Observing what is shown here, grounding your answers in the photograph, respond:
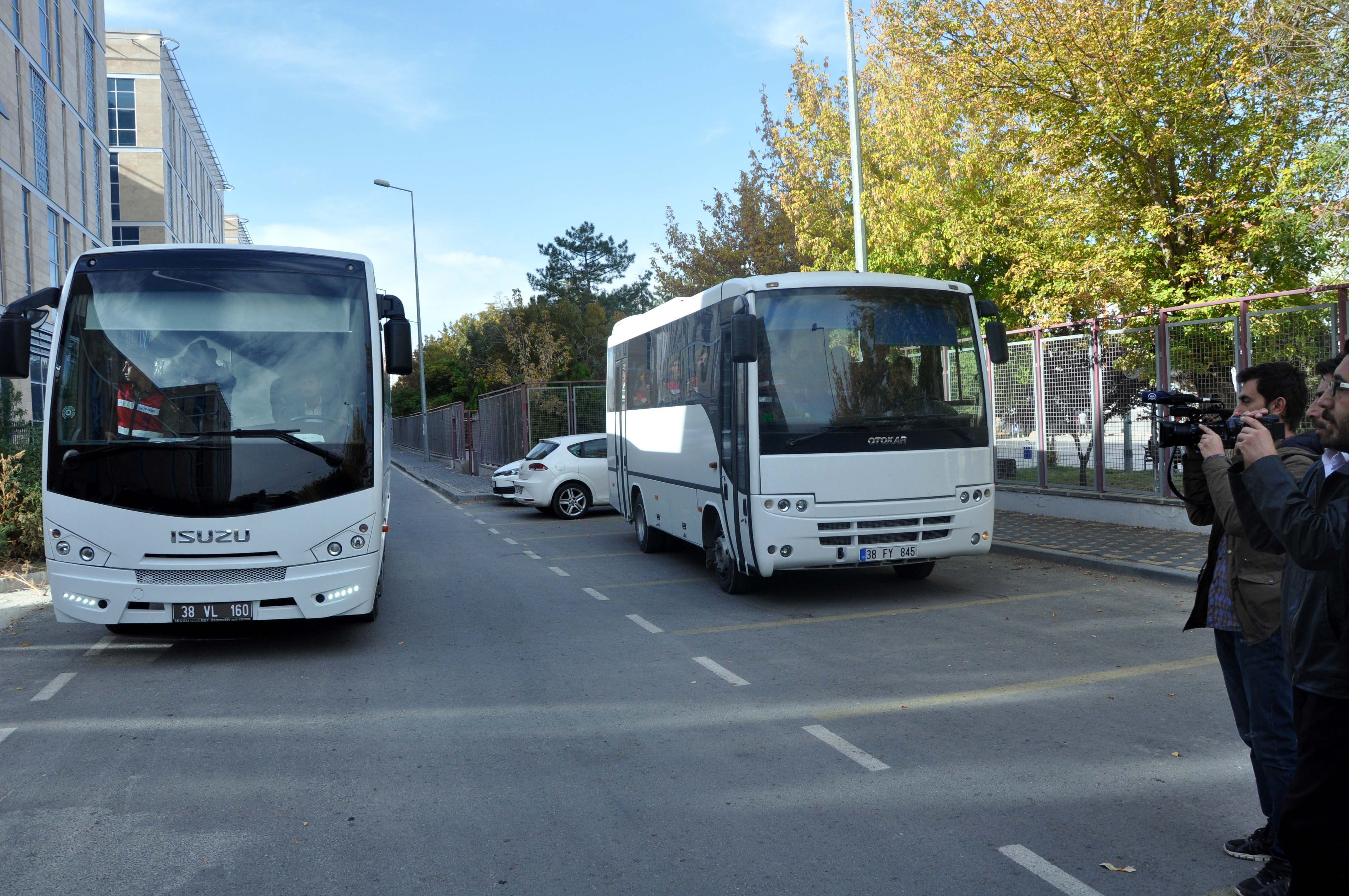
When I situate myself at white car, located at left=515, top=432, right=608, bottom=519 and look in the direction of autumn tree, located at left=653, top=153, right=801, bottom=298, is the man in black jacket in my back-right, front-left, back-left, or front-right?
back-right

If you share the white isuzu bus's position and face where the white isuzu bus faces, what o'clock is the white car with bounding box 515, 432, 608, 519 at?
The white car is roughly at 7 o'clock from the white isuzu bus.

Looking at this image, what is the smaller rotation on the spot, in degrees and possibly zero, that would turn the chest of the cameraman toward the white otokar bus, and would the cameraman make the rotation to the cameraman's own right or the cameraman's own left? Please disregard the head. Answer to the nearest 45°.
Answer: approximately 45° to the cameraman's own right

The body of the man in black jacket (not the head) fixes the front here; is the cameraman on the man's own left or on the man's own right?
on the man's own right

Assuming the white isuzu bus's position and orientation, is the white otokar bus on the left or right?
on its left

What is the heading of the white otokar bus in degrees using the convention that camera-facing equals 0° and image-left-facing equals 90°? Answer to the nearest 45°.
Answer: approximately 315°

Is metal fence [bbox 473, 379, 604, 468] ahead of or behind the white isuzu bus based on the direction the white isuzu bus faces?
behind

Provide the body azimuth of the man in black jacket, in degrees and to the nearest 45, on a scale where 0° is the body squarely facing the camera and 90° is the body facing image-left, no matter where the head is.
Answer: approximately 90°

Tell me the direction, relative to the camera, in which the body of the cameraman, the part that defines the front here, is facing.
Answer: to the viewer's left
